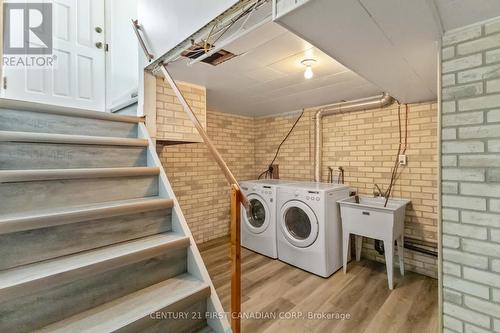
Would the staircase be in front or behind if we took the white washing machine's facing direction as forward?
in front

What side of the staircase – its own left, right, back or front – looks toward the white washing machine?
left

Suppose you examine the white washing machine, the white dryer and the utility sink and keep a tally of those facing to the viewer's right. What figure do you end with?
0

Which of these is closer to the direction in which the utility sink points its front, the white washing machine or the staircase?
the staircase

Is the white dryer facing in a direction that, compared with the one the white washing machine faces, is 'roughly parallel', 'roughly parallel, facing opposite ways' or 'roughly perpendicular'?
roughly parallel

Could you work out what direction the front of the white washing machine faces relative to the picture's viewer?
facing the viewer and to the left of the viewer

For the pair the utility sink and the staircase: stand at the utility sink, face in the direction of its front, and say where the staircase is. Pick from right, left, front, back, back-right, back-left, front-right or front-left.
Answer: front

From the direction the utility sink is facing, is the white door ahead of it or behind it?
ahead

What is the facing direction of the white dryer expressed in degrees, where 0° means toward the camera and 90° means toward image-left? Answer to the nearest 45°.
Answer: approximately 45°

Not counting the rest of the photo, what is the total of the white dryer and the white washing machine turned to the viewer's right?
0

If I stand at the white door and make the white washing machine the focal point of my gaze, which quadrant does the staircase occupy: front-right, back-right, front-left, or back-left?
front-right

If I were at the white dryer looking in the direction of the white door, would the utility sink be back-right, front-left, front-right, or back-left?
back-left

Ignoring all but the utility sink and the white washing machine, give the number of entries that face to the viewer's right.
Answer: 0

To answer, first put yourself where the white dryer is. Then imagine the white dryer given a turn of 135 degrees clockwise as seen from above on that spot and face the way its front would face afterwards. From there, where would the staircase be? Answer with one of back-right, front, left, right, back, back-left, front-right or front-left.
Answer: back-left

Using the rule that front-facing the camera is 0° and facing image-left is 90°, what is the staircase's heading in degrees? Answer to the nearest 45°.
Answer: approximately 315°

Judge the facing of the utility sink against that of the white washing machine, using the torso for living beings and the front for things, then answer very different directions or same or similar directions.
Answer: same or similar directions
